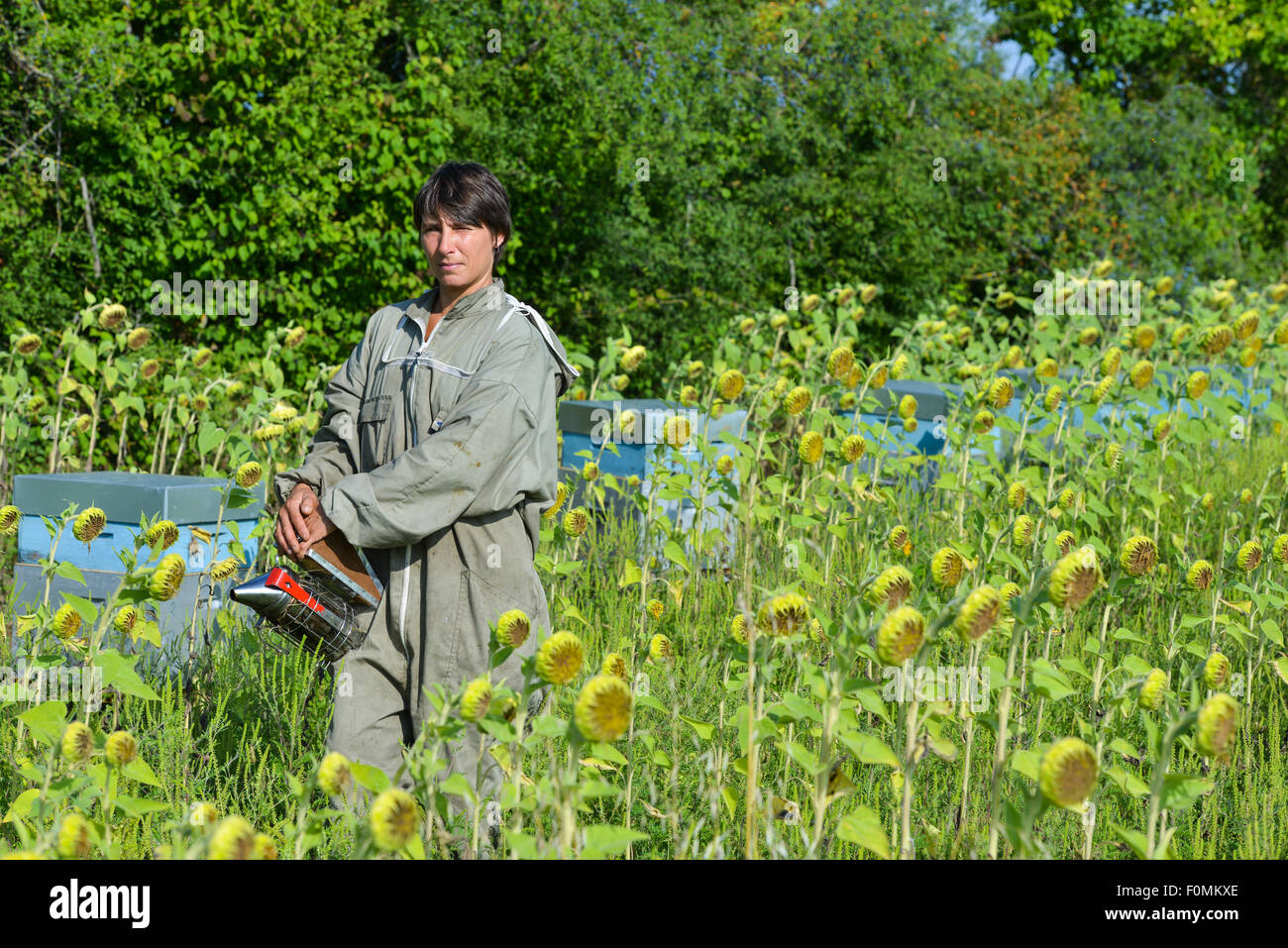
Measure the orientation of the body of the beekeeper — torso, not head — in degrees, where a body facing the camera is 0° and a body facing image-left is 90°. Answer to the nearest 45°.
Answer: approximately 45°

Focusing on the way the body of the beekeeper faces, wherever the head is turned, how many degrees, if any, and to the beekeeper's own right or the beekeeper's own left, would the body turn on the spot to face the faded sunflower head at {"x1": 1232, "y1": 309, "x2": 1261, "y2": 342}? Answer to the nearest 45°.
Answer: approximately 180°

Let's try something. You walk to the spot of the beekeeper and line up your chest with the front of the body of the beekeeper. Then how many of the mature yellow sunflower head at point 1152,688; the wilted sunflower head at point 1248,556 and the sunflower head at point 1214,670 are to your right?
0

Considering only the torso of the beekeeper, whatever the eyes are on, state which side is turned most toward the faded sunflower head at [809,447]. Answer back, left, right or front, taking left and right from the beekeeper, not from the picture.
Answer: back

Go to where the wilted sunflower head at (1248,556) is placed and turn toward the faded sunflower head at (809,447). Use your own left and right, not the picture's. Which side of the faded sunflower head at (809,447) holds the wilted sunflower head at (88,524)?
left

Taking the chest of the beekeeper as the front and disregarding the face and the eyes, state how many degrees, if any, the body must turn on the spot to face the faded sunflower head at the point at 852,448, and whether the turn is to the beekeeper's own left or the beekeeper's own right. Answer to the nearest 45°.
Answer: approximately 180°

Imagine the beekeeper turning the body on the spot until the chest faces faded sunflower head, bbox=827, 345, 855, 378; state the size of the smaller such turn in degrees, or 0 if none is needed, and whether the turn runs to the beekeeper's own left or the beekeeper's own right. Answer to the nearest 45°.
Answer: approximately 180°

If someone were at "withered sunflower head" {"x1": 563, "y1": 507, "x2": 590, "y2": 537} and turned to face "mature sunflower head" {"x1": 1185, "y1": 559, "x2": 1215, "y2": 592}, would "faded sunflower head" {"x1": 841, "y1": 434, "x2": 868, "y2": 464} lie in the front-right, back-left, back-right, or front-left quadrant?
front-left

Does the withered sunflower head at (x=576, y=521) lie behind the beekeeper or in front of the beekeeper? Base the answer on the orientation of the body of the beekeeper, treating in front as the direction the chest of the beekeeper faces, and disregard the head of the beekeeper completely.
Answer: behind

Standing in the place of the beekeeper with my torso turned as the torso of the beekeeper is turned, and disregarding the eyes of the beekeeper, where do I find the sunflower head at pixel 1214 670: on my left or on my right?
on my left

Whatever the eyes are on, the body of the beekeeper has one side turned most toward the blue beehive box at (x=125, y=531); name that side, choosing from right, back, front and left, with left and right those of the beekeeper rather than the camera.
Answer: right

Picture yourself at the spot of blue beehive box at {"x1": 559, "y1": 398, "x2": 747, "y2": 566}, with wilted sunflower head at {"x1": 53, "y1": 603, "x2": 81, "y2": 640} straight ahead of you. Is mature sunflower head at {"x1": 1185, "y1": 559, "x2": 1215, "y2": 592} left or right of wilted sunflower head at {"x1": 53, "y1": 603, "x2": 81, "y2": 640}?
left

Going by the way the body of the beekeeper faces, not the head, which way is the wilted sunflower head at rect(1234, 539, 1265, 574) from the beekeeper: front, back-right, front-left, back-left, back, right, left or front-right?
back-left

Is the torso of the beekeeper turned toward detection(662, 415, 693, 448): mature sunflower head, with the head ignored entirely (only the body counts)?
no

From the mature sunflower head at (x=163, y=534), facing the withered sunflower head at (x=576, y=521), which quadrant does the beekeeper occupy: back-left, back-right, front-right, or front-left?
front-right
